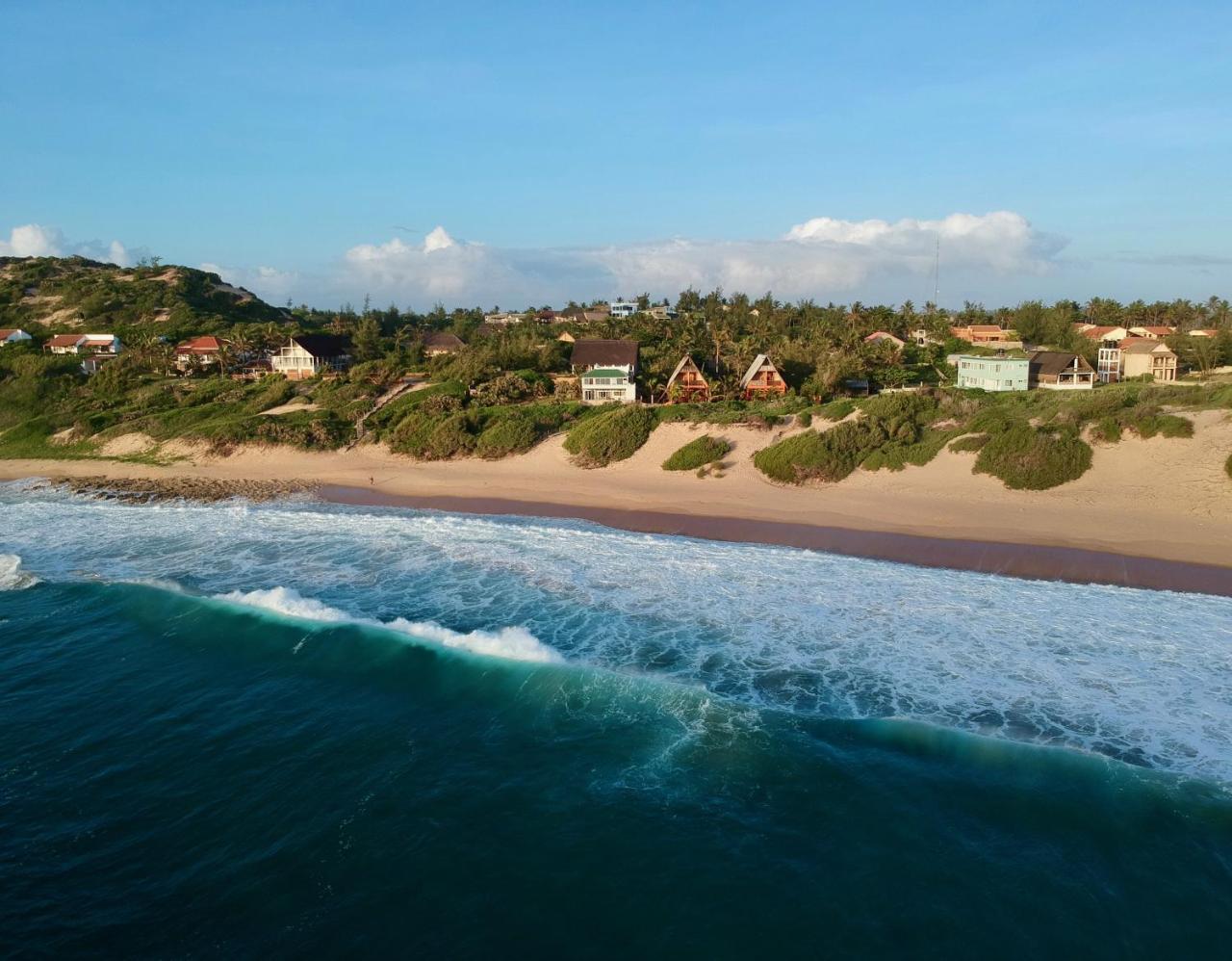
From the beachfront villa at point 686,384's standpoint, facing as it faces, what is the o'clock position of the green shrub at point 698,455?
The green shrub is roughly at 12 o'clock from the beachfront villa.

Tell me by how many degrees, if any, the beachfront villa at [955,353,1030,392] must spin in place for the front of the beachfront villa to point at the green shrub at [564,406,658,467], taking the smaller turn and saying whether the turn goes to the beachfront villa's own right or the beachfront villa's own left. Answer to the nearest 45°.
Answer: approximately 45° to the beachfront villa's own right

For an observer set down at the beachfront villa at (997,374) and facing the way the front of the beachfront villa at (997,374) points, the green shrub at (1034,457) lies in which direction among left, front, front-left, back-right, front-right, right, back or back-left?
front

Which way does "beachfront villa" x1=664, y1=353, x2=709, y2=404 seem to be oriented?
toward the camera

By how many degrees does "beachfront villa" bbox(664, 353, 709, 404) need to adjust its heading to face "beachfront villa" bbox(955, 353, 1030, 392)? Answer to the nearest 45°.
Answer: approximately 90° to its left

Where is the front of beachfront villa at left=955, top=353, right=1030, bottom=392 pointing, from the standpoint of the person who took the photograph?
facing the viewer

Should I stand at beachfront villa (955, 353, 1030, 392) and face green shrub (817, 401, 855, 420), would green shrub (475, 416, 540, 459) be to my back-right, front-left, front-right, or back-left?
front-right

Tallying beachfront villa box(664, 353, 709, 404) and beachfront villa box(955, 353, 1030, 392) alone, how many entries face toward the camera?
2

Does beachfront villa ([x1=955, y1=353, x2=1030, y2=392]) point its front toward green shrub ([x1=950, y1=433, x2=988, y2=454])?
yes

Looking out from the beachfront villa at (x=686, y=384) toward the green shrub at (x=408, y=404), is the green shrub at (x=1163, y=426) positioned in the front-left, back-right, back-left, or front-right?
back-left

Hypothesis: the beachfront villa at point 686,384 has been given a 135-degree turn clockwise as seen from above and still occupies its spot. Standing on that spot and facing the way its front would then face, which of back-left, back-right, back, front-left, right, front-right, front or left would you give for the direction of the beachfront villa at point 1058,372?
back-right

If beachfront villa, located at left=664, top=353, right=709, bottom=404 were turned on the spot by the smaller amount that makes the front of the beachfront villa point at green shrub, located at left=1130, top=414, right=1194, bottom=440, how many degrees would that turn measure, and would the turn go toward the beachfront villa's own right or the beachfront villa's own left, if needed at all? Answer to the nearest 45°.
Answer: approximately 45° to the beachfront villa's own left

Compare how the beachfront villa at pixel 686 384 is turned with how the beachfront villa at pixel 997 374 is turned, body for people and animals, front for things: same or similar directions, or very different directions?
same or similar directions

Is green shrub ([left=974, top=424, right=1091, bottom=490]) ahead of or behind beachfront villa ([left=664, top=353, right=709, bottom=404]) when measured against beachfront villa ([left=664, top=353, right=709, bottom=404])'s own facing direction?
ahead
